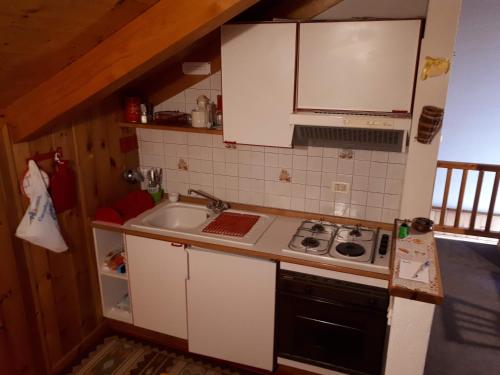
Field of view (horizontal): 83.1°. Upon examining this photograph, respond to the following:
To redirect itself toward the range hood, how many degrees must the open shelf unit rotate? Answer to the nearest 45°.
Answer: approximately 90° to its left

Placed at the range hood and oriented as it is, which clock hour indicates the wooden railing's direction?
The wooden railing is roughly at 7 o'clock from the range hood.

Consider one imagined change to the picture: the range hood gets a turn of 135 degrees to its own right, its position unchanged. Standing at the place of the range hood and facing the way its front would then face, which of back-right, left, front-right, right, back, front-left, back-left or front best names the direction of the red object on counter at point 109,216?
front-left

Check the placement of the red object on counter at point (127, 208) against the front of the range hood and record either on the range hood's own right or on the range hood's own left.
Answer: on the range hood's own right

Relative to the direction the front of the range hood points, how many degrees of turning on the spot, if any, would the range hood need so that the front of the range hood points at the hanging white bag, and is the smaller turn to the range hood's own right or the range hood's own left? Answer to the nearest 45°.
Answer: approximately 90° to the range hood's own right

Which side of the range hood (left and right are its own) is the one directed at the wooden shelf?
right

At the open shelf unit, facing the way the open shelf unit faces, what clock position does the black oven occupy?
The black oven is roughly at 9 o'clock from the open shelf unit.

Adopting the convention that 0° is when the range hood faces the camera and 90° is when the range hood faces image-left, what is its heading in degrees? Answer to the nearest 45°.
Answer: approximately 0°

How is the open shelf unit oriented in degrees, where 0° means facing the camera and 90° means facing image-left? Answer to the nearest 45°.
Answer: approximately 45°
